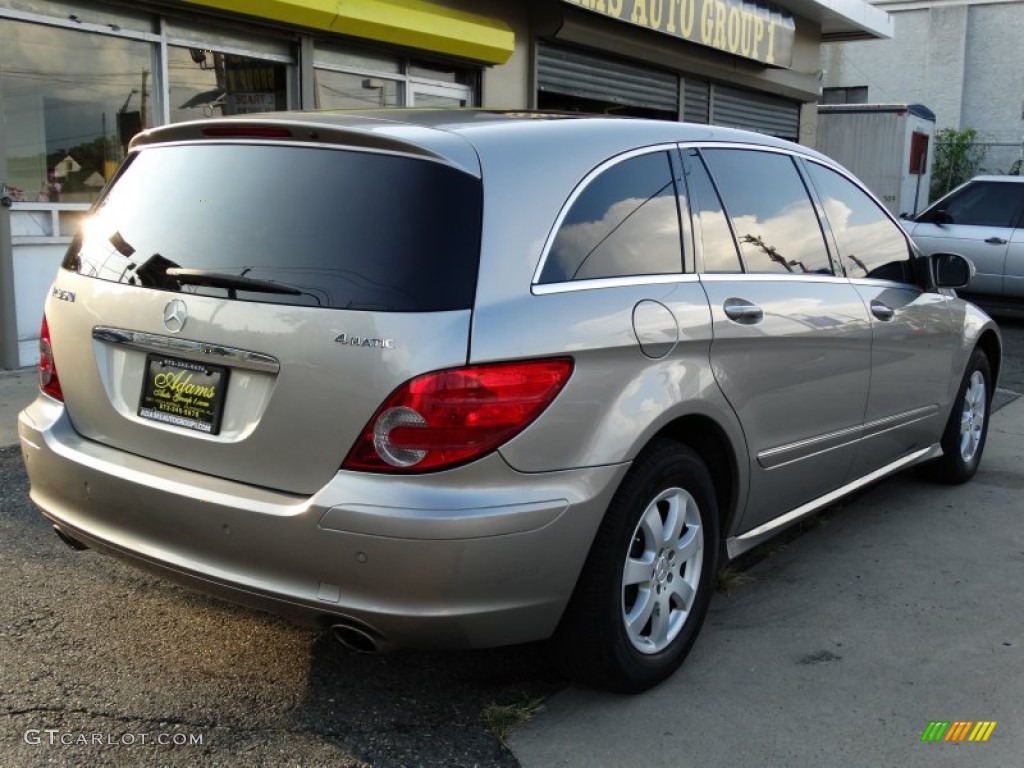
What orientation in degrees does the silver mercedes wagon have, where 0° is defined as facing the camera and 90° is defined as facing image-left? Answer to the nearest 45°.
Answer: approximately 225°

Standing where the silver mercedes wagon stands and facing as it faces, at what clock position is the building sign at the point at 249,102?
The building sign is roughly at 10 o'clock from the silver mercedes wagon.

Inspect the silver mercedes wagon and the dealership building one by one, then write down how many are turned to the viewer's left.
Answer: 0

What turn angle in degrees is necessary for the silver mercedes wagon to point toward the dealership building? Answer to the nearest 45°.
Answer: approximately 45° to its left

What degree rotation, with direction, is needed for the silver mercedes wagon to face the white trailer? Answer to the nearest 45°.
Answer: approximately 45° to its left

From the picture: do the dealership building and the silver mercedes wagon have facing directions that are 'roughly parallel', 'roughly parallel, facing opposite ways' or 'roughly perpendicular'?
roughly perpendicular

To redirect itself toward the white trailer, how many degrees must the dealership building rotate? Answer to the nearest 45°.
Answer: approximately 90° to its left

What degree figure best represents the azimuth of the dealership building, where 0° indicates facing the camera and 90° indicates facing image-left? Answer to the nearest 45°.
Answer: approximately 315°
